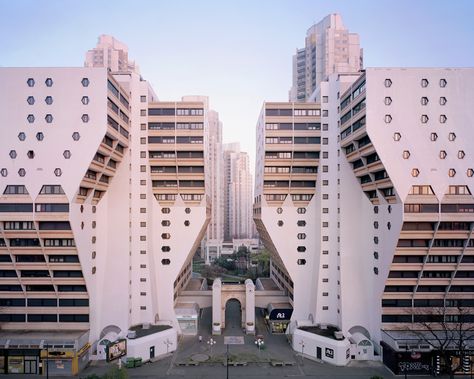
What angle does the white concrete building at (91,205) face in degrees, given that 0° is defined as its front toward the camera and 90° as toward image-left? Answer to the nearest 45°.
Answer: approximately 0°

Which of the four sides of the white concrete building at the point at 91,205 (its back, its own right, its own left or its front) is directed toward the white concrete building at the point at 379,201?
left

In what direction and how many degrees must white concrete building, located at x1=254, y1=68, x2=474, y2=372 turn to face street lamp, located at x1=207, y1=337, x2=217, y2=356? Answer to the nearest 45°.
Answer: approximately 90° to its right

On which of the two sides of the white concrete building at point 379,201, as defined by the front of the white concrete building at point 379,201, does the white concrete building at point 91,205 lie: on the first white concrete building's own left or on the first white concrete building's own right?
on the first white concrete building's own right

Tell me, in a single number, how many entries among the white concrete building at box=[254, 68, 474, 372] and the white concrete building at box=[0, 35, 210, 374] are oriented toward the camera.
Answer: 2

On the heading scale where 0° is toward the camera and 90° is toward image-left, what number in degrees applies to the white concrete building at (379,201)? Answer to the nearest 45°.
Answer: approximately 0°
